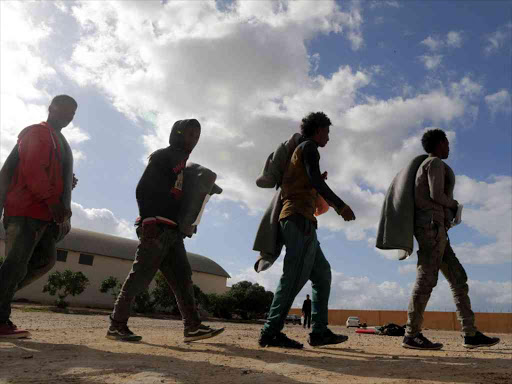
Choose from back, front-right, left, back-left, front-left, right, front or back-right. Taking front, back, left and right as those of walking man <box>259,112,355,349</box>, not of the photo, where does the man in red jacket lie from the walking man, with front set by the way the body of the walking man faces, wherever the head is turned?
back

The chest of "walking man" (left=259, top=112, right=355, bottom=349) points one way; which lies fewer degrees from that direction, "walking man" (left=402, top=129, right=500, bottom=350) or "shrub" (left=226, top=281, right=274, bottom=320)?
the walking man

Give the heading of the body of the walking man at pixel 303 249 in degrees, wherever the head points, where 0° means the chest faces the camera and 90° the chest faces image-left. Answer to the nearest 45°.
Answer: approximately 270°

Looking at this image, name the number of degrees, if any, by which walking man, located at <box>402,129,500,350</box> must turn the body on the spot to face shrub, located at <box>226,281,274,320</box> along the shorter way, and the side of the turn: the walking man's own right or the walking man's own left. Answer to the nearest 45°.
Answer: approximately 135° to the walking man's own left

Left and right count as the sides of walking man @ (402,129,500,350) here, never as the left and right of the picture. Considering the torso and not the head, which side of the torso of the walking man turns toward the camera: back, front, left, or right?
right

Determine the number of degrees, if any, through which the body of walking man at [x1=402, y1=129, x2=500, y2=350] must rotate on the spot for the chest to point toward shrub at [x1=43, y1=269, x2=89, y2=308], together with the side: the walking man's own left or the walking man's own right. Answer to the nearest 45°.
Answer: approximately 135° to the walking man's own left

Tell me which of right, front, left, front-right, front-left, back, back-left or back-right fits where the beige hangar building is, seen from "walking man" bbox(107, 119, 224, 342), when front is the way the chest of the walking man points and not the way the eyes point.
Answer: left

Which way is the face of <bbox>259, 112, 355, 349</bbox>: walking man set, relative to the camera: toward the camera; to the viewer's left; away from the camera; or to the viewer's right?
to the viewer's right

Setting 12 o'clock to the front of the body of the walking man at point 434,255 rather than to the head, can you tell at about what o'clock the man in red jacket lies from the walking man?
The man in red jacket is roughly at 5 o'clock from the walking man.

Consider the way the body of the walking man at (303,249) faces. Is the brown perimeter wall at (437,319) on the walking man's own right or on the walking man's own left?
on the walking man's own left

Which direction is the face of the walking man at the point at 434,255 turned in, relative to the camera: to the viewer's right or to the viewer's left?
to the viewer's right

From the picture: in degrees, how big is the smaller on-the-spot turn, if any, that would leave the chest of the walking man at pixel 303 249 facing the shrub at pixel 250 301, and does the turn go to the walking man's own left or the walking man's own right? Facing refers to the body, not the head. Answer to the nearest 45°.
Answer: approximately 90° to the walking man's own left

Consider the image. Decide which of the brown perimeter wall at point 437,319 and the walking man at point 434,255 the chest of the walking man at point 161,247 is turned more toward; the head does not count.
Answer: the walking man

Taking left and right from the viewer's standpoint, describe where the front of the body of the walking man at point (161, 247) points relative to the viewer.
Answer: facing to the right of the viewer
